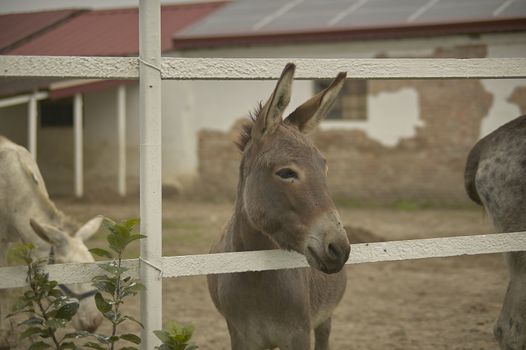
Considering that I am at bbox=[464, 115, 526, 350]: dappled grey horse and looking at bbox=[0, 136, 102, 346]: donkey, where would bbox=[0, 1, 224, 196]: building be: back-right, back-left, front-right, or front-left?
front-right

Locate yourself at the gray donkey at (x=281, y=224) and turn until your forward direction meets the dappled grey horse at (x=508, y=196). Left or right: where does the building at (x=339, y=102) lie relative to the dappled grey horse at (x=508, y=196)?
left

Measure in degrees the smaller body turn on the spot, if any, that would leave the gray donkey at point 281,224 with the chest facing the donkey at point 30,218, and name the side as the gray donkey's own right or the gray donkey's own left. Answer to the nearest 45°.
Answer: approximately 135° to the gray donkey's own right

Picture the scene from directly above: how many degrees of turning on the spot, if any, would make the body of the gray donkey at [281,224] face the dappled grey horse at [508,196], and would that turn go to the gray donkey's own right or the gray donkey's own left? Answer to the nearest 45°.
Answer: approximately 135° to the gray donkey's own left

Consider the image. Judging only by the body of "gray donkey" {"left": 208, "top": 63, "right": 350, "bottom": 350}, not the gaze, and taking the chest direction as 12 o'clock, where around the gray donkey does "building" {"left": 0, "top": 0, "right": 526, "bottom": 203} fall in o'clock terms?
The building is roughly at 6 o'clock from the gray donkey.

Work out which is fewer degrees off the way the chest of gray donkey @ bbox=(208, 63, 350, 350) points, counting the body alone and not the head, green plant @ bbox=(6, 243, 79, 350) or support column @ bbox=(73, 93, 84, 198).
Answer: the green plant

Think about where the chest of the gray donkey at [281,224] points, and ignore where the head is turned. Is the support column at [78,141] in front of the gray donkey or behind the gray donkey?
behind

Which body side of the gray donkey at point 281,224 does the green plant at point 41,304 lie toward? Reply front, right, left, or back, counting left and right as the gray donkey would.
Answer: right

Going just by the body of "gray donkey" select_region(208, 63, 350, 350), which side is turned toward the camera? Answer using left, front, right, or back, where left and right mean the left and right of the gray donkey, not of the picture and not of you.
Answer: front
